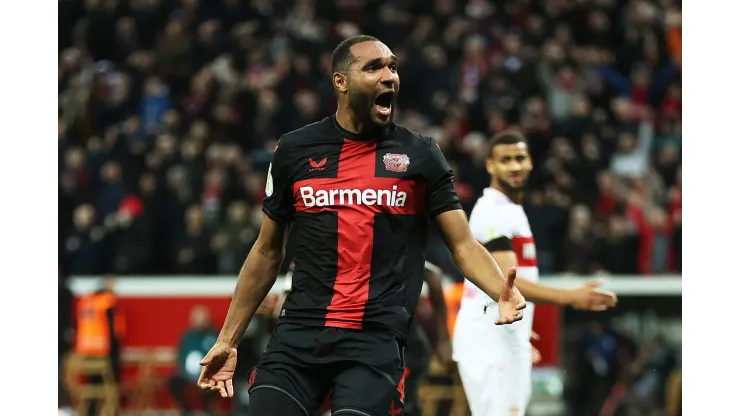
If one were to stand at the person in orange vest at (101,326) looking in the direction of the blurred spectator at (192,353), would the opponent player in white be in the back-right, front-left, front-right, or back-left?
front-right

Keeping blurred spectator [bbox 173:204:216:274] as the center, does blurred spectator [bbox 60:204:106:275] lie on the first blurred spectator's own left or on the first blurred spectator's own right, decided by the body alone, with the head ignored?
on the first blurred spectator's own right

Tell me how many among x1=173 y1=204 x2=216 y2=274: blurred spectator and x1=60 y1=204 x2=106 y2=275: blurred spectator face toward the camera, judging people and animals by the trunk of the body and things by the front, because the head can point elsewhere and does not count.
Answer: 2

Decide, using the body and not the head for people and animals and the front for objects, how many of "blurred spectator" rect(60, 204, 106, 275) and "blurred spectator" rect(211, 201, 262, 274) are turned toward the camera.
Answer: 2

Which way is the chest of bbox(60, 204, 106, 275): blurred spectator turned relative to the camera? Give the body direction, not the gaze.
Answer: toward the camera

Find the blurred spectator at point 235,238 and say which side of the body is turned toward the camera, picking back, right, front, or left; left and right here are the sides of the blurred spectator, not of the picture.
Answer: front

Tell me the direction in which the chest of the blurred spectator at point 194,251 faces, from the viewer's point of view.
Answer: toward the camera

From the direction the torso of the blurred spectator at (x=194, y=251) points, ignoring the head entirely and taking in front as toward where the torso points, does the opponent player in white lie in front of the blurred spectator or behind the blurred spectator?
in front

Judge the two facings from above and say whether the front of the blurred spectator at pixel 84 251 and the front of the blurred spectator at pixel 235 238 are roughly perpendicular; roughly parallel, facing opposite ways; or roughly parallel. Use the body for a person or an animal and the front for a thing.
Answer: roughly parallel

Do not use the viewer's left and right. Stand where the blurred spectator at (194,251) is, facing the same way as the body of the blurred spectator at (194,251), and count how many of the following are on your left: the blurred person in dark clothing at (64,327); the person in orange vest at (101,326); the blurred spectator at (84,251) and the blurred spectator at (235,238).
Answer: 1

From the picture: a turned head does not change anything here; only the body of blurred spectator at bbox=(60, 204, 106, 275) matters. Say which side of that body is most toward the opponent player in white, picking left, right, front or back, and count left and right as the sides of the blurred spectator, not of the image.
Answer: front

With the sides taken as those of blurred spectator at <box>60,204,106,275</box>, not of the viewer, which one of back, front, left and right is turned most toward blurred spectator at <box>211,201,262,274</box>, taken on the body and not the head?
left
